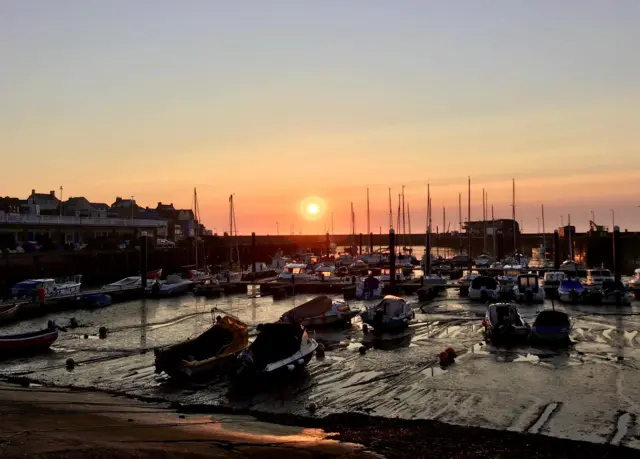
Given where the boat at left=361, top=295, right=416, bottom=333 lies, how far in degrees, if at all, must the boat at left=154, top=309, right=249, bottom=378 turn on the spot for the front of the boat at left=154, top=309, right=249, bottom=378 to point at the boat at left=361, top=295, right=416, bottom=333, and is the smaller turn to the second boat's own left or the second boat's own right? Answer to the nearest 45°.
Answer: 0° — it already faces it

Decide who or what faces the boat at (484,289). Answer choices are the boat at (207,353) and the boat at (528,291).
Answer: the boat at (207,353)

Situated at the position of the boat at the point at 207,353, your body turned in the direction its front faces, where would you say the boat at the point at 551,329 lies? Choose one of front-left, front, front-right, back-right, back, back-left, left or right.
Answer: front-right

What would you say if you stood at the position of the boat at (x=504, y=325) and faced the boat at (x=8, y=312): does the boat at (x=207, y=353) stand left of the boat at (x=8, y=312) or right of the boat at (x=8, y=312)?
left

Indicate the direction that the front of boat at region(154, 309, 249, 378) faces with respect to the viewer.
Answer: facing away from the viewer and to the right of the viewer

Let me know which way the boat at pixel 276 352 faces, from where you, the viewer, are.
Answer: facing away from the viewer and to the right of the viewer

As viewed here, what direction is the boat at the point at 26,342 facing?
to the viewer's right

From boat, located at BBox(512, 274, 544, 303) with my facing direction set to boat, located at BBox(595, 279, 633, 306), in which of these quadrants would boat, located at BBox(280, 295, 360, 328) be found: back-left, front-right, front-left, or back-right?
back-right

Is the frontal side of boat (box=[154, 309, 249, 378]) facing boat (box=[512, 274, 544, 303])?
yes
